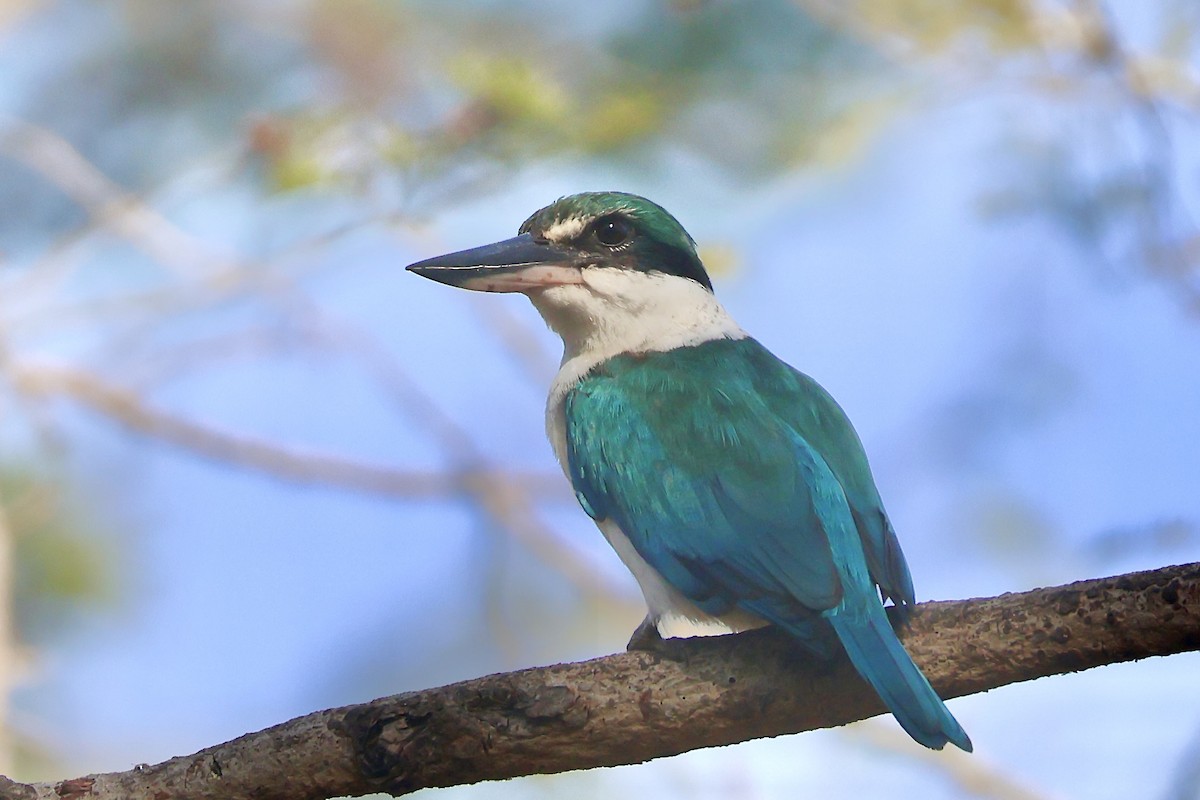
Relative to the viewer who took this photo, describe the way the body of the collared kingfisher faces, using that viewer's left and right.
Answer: facing away from the viewer and to the left of the viewer
